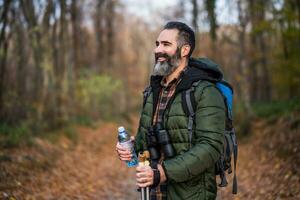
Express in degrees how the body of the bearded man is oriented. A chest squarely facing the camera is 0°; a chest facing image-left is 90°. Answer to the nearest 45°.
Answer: approximately 45°
